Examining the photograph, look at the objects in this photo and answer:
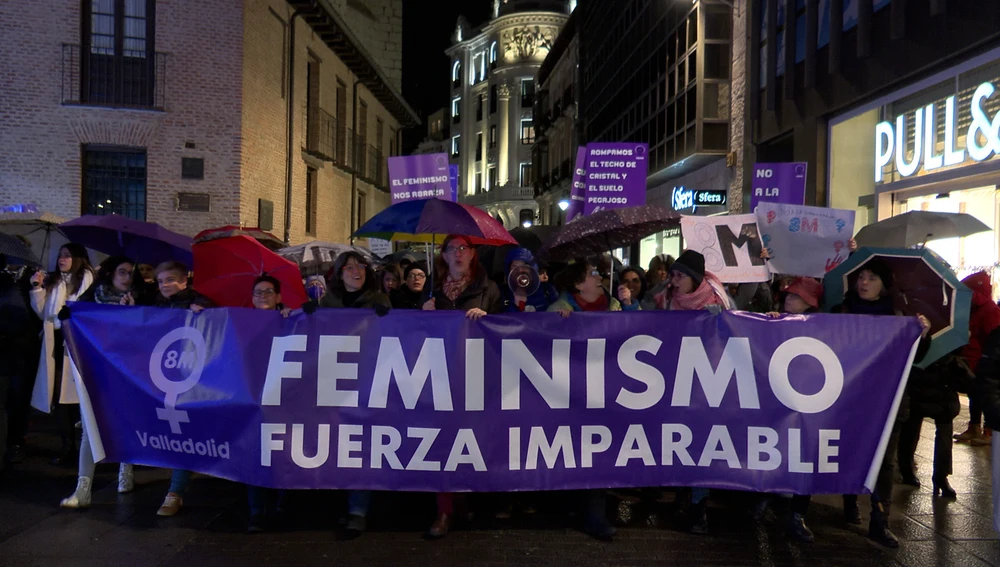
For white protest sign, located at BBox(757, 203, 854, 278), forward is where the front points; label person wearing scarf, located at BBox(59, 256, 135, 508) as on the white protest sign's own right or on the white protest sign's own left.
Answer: on the white protest sign's own right

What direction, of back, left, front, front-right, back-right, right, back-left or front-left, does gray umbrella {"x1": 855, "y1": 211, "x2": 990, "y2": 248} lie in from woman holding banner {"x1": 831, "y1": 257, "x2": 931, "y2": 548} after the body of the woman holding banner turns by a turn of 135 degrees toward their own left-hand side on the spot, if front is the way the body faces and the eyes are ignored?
front-left

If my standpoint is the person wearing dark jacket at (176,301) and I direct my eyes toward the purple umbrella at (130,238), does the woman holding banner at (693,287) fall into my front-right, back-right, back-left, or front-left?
back-right

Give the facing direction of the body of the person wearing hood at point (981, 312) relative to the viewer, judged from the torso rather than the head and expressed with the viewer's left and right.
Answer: facing to the left of the viewer

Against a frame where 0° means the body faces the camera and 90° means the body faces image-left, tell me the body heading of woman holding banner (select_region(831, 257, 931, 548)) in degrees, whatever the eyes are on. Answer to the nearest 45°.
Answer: approximately 0°

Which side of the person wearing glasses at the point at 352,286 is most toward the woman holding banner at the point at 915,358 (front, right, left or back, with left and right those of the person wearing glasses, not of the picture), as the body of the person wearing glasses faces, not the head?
left

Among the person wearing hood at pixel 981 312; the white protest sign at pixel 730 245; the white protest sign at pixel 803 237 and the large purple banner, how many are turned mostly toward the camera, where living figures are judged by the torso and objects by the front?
3

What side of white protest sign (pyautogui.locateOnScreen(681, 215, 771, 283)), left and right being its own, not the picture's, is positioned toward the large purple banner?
front

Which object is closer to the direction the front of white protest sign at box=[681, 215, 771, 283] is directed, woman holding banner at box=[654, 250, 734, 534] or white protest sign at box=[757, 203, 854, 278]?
the woman holding banner
